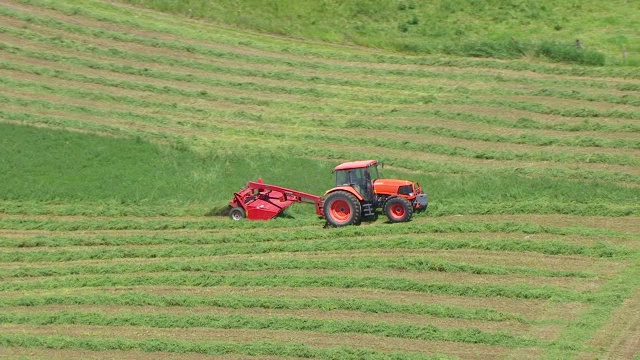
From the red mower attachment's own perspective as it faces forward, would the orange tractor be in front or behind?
in front

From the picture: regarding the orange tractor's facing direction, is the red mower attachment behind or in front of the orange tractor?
behind

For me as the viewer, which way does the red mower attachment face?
facing to the right of the viewer

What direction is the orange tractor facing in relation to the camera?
to the viewer's right

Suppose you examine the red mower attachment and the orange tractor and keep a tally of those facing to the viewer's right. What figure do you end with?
2
